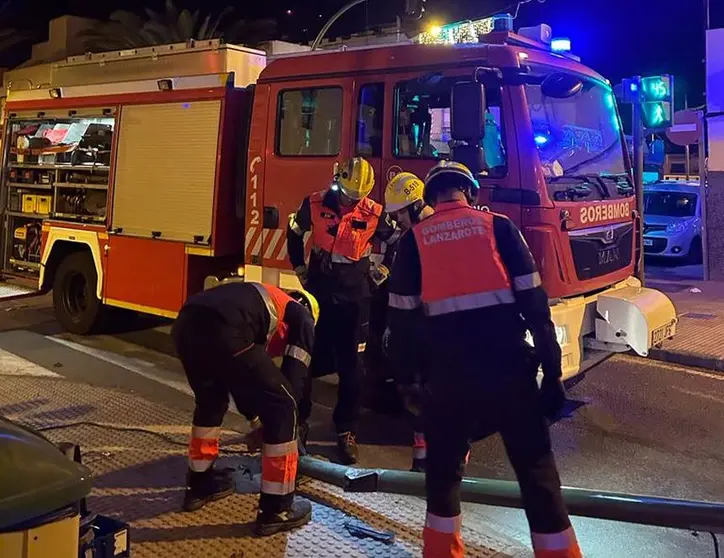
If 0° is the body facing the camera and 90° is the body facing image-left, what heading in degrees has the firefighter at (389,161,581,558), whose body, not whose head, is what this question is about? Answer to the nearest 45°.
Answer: approximately 180°

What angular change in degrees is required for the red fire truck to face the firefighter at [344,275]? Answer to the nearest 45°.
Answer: approximately 45° to its right

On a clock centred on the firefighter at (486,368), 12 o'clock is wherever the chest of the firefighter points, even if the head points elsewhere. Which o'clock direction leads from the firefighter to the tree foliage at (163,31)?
The tree foliage is roughly at 11 o'clock from the firefighter.

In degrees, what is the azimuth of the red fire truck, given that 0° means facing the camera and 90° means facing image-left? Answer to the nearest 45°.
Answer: approximately 315°

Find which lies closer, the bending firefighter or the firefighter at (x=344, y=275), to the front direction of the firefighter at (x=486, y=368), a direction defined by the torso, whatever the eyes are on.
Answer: the firefighter

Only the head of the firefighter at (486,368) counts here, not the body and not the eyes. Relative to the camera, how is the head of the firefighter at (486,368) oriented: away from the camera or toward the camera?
away from the camera

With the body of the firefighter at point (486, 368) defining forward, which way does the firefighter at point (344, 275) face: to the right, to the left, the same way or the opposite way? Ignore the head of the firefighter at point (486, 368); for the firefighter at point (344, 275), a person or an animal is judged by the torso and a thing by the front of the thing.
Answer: the opposite way

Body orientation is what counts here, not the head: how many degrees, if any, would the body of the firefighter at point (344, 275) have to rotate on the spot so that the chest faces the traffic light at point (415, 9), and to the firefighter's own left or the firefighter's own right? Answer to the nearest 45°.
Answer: approximately 180°
